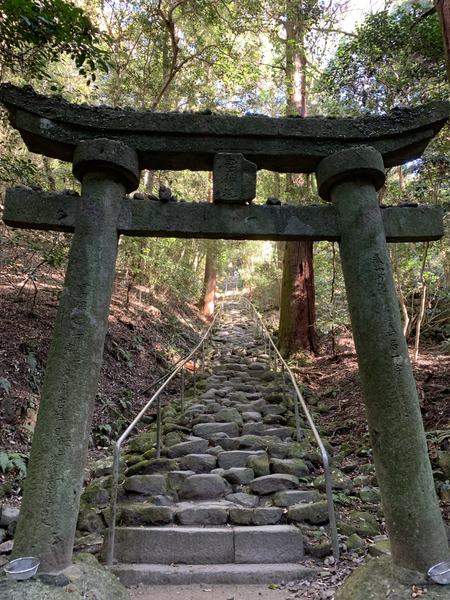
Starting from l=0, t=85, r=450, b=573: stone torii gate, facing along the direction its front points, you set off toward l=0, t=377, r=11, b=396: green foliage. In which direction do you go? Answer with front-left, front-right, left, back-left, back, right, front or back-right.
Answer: back-right

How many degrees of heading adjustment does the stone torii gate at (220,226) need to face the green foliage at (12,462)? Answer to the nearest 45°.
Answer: approximately 135° to its right

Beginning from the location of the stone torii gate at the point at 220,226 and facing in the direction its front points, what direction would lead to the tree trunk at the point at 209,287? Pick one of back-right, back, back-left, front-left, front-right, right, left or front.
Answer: back

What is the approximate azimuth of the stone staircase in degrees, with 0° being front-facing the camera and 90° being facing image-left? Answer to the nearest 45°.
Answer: approximately 0°

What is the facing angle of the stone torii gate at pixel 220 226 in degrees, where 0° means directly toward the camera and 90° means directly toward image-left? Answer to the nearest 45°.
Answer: approximately 0°

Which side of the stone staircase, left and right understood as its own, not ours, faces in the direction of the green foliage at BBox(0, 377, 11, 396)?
right

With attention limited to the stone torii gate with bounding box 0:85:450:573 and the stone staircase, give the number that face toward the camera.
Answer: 2

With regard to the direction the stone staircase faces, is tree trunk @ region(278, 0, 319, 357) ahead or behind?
behind
